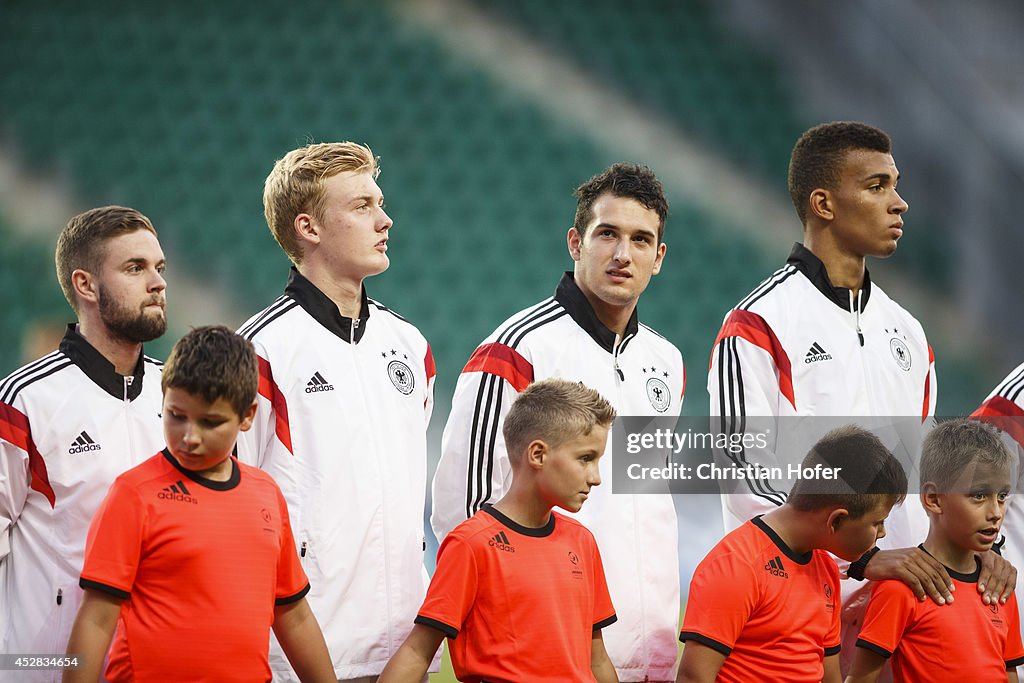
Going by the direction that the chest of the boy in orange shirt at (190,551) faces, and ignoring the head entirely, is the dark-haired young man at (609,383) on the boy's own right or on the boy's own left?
on the boy's own left

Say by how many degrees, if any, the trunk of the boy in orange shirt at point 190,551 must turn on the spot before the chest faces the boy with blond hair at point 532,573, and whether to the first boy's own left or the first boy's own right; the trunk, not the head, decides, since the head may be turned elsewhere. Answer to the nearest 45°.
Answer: approximately 90° to the first boy's own left

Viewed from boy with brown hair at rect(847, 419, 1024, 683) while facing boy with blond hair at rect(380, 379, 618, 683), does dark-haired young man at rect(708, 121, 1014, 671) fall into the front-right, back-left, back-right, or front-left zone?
front-right

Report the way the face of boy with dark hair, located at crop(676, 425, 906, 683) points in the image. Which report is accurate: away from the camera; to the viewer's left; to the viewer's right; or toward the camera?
to the viewer's right

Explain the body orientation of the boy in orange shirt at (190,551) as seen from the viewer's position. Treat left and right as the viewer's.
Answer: facing the viewer

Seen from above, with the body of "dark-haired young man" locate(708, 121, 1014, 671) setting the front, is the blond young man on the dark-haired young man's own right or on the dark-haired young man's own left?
on the dark-haired young man's own right

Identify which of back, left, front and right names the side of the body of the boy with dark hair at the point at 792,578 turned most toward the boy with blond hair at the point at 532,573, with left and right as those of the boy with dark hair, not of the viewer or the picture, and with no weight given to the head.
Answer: right

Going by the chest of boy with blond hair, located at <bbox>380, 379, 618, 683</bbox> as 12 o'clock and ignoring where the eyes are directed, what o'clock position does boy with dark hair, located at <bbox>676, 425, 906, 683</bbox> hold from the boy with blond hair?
The boy with dark hair is roughly at 10 o'clock from the boy with blond hair.

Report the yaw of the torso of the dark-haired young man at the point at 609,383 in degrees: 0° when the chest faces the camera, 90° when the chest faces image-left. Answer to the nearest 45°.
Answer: approximately 315°

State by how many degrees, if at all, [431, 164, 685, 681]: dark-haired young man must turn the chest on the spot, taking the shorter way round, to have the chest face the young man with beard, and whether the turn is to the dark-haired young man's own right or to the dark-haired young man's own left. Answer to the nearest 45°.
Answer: approximately 135° to the dark-haired young man's own right

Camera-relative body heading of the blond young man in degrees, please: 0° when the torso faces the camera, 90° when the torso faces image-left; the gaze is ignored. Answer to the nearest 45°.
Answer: approximately 315°
